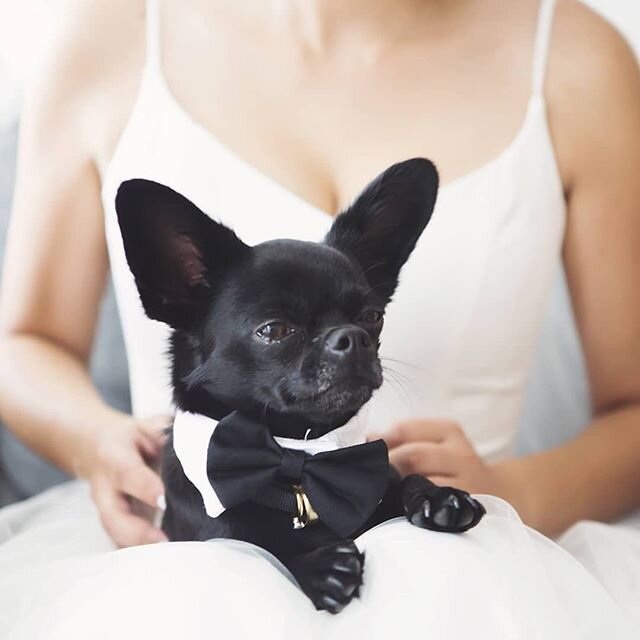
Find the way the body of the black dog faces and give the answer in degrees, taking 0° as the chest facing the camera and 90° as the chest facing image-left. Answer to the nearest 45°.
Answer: approximately 315°

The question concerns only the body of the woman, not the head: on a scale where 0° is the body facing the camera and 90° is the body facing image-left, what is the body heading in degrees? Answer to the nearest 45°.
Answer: approximately 0°
